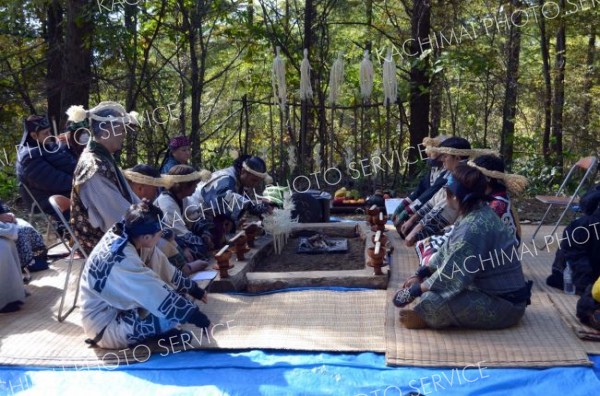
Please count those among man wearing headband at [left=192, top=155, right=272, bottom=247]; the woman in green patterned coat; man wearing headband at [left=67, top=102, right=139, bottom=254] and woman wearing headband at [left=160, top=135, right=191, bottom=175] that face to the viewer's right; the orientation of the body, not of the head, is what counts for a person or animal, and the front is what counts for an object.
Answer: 3

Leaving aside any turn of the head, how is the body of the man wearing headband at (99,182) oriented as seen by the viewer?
to the viewer's right

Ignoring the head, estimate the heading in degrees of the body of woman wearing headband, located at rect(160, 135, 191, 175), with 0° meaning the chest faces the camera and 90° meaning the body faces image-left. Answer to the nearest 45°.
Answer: approximately 270°

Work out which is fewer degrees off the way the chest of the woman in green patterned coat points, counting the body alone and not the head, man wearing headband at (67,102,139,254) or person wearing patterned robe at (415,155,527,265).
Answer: the man wearing headband

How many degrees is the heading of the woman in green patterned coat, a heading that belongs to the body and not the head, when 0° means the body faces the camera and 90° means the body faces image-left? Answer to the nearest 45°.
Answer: approximately 90°

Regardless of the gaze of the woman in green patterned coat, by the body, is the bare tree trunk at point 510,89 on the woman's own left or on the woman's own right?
on the woman's own right

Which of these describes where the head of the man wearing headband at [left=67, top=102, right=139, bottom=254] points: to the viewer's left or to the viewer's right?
to the viewer's right

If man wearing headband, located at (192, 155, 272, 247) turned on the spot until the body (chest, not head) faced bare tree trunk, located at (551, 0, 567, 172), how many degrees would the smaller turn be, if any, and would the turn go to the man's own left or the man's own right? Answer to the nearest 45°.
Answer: approximately 45° to the man's own left

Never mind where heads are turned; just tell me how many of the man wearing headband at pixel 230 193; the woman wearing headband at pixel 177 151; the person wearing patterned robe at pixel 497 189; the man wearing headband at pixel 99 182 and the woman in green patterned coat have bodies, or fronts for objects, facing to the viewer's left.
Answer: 2

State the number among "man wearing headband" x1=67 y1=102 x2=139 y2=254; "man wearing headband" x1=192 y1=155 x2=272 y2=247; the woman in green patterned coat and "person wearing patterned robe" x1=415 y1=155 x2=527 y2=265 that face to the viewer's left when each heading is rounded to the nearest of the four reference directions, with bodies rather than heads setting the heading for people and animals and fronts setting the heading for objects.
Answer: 2

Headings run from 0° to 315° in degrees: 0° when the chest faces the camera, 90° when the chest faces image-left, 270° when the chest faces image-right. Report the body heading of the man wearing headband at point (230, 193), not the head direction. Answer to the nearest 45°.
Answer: approximately 270°

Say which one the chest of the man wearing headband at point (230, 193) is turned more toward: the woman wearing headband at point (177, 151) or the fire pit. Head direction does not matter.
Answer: the fire pit

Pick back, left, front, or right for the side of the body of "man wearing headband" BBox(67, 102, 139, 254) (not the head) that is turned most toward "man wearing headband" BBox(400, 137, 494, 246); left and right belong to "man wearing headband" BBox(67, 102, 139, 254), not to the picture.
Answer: front

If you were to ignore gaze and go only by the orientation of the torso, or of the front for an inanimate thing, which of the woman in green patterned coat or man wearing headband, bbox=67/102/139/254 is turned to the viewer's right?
the man wearing headband

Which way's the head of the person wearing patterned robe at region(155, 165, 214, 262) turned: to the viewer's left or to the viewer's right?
to the viewer's right
